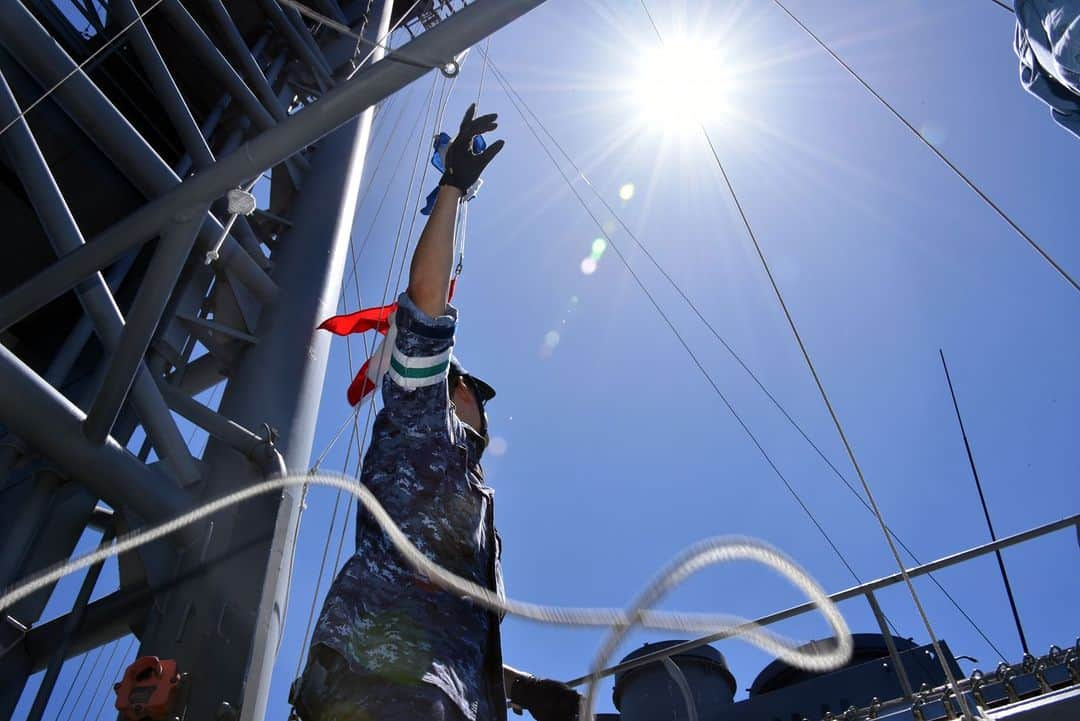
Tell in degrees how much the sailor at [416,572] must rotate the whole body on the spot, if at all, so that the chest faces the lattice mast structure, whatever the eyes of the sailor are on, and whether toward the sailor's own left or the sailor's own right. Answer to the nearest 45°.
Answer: approximately 135° to the sailor's own left

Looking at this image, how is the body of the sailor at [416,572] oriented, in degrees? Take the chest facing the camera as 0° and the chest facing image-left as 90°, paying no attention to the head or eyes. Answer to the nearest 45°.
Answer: approximately 270°

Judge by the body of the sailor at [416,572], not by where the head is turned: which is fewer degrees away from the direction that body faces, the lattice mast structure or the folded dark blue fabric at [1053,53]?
the folded dark blue fabric

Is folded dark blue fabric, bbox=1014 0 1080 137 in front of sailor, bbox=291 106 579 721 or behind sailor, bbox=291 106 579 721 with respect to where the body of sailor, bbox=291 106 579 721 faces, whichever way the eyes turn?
in front
